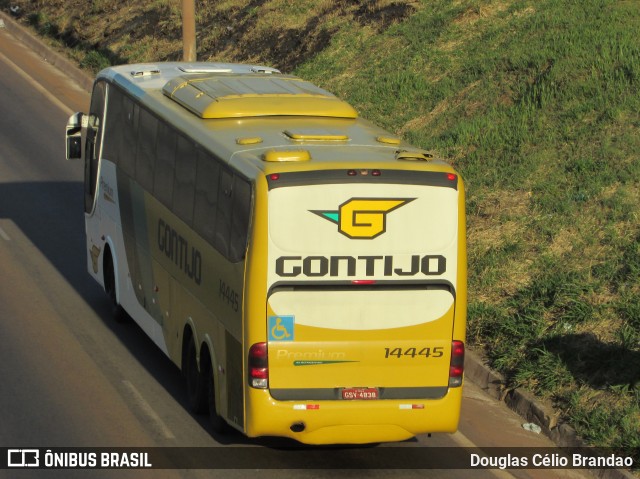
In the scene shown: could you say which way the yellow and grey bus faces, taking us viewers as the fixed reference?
facing away from the viewer
